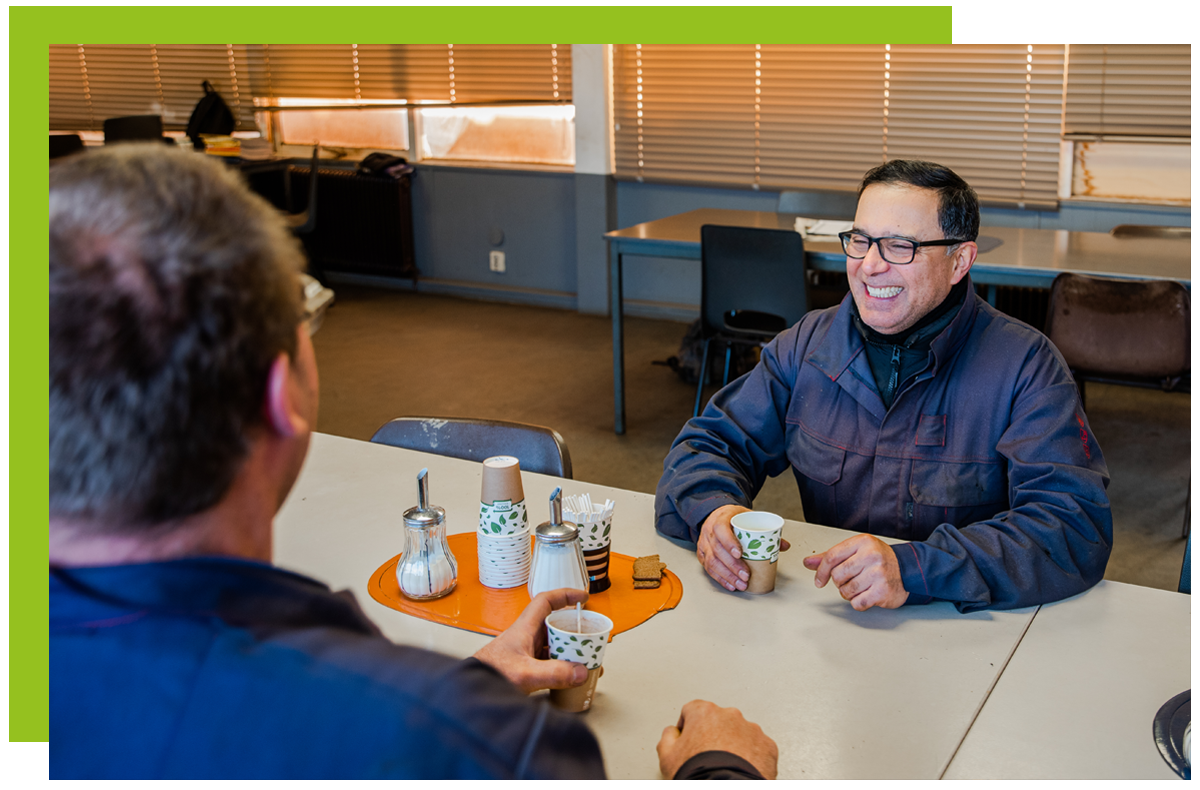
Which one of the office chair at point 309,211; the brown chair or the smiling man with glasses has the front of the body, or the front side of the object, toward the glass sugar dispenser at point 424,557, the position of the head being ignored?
the smiling man with glasses

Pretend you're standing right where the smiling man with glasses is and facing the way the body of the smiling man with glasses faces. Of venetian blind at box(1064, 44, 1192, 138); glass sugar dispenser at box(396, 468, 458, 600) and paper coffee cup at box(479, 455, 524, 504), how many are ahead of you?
2

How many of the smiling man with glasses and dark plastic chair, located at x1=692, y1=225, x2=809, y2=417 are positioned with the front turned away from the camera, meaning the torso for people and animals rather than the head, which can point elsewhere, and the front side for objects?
1

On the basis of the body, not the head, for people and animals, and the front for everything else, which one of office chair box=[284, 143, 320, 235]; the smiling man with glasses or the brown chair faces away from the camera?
the brown chair

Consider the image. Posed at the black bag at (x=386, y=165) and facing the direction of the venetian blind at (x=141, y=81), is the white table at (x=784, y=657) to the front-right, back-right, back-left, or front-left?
back-left

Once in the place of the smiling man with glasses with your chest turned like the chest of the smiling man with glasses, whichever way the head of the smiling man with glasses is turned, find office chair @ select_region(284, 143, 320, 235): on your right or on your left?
on your right

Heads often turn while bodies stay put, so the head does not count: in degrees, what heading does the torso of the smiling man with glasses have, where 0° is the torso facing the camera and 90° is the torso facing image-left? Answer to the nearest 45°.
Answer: approximately 45°

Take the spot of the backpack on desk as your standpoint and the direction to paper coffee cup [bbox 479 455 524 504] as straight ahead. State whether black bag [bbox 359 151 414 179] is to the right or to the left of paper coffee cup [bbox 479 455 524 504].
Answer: left

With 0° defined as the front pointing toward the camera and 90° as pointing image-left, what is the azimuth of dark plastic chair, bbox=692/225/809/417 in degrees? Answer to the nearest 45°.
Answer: approximately 180°

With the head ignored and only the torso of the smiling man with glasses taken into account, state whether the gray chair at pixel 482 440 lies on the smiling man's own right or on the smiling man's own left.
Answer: on the smiling man's own right
